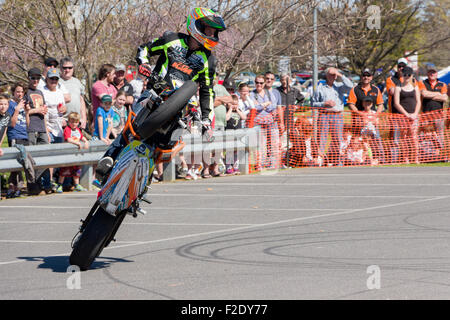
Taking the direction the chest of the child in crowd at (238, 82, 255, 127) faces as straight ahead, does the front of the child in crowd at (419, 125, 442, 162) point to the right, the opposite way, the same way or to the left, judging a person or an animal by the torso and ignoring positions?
the same way

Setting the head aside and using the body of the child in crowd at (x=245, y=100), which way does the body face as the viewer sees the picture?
toward the camera

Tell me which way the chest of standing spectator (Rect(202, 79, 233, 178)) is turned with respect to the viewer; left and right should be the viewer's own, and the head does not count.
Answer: facing the viewer

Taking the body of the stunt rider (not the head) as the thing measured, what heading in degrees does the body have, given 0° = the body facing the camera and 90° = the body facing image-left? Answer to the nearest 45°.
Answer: approximately 315°

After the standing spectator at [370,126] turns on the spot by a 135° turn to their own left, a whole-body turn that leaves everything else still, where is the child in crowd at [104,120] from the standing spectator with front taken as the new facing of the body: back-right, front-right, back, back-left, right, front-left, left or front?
back

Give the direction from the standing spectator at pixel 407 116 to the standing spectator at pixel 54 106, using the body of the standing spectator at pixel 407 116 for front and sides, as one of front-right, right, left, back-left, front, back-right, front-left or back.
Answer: front-right

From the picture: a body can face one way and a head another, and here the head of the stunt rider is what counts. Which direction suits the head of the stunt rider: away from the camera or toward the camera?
toward the camera

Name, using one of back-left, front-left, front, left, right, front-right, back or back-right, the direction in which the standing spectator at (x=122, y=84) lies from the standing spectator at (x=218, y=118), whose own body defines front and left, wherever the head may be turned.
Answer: right

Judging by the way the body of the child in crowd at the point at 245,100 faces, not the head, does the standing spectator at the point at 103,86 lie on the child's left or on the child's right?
on the child's right

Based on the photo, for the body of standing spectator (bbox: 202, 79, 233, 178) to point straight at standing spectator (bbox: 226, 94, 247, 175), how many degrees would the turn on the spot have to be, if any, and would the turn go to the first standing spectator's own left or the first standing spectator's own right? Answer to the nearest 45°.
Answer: approximately 135° to the first standing spectator's own left

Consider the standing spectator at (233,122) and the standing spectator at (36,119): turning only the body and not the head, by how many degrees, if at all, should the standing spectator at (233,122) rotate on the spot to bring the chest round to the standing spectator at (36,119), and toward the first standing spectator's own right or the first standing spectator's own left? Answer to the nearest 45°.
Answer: approximately 45° to the first standing spectator's own right

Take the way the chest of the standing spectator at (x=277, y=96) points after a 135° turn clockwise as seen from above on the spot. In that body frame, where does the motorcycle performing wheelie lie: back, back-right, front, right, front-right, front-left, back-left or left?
back-left

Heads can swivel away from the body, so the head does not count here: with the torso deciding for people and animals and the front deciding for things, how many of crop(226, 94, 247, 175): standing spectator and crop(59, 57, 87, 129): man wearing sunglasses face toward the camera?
2
